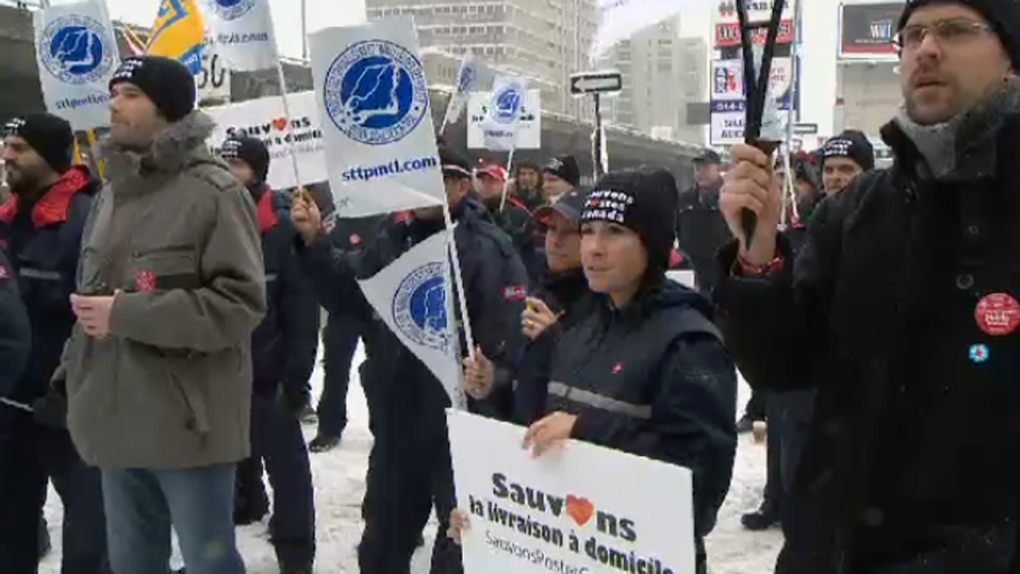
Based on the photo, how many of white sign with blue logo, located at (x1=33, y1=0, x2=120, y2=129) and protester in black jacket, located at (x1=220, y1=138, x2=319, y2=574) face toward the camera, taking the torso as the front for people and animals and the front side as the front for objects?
1

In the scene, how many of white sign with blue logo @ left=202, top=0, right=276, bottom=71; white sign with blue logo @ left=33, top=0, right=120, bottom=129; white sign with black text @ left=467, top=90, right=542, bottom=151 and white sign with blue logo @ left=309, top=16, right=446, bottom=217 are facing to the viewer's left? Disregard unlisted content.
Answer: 0

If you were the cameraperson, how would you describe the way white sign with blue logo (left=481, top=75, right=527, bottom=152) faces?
facing the viewer

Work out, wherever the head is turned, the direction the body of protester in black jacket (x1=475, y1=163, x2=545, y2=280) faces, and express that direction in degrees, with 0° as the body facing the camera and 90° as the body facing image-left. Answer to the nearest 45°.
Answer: approximately 45°

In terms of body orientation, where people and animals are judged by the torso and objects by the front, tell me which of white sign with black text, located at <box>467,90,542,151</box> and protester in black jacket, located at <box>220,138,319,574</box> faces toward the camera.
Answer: the white sign with black text

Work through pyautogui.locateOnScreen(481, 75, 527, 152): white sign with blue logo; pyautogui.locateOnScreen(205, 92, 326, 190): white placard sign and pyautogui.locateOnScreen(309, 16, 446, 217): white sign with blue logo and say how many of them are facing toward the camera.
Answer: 3

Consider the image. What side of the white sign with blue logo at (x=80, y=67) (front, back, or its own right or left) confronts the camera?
front

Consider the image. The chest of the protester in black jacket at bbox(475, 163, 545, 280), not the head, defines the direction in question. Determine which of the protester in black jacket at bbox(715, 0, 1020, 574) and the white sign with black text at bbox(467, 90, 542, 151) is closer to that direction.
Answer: the protester in black jacket

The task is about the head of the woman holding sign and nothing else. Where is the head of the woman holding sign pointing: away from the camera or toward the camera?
toward the camera

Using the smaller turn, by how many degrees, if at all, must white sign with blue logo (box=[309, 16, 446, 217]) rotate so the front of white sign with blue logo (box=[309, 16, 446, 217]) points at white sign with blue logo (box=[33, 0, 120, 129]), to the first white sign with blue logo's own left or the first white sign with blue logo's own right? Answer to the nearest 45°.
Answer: approximately 135° to the first white sign with blue logo's own right
